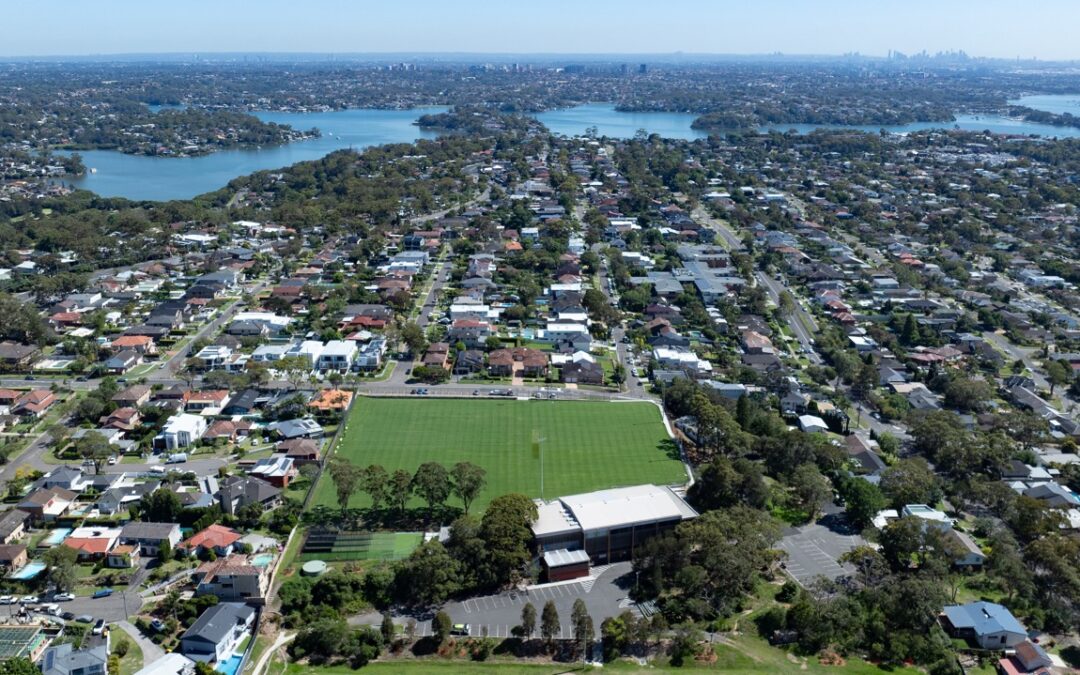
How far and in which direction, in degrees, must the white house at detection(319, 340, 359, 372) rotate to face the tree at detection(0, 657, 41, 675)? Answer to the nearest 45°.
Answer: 0° — it already faces it

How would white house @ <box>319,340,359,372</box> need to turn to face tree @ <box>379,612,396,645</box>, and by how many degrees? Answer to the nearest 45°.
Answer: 0° — it already faces it

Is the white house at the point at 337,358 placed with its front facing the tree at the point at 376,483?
yes

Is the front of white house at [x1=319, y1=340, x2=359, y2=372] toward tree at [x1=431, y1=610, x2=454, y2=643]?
yes

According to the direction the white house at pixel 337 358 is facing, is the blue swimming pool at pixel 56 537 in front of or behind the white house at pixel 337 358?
in front

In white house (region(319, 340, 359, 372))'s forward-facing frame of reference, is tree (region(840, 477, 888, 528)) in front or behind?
in front

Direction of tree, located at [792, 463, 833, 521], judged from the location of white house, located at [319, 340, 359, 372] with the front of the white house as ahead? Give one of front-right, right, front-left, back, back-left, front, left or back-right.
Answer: front-left

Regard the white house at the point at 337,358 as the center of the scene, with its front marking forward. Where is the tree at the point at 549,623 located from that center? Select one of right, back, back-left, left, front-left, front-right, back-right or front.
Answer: front

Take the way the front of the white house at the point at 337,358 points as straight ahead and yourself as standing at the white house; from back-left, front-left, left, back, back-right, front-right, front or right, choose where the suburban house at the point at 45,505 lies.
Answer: front-right

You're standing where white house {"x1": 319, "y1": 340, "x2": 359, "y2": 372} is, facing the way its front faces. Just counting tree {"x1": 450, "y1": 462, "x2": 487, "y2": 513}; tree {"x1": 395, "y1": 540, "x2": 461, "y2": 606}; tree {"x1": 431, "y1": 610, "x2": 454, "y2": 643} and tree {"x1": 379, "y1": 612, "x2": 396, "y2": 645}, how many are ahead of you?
4

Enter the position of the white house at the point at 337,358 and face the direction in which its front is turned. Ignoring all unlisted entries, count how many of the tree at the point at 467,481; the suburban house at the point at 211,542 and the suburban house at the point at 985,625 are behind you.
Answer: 0

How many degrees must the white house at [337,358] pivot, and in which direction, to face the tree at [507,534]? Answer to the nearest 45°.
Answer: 0° — it already faces it

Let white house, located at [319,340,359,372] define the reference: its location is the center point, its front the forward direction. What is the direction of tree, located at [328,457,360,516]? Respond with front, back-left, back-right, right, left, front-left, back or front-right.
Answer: front

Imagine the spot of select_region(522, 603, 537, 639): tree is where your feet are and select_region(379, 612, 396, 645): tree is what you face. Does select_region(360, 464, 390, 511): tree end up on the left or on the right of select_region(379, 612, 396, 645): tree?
right

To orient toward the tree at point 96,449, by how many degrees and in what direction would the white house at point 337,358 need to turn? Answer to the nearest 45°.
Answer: approximately 45° to its right

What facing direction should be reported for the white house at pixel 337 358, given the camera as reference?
facing the viewer

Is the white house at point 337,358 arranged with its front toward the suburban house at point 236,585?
yes

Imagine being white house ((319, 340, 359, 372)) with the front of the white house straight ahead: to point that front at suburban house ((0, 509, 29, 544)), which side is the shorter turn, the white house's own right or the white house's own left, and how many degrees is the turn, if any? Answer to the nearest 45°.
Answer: approximately 45° to the white house's own right

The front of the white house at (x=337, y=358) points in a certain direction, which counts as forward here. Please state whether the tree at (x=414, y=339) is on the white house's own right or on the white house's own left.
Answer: on the white house's own left

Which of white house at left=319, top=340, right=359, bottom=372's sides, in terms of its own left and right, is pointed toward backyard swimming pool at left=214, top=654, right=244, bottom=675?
front
